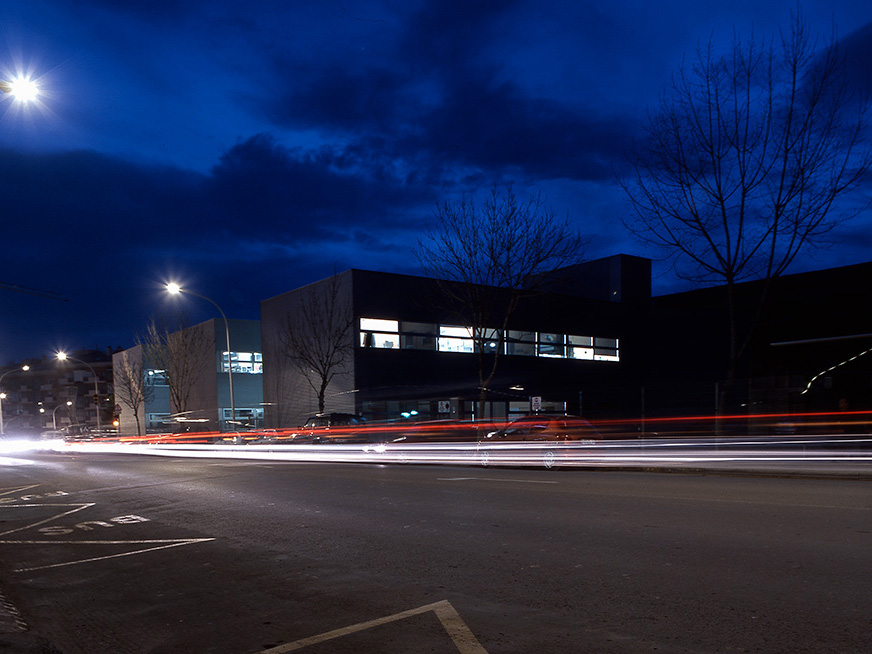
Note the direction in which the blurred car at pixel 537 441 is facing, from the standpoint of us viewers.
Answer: facing away from the viewer and to the left of the viewer

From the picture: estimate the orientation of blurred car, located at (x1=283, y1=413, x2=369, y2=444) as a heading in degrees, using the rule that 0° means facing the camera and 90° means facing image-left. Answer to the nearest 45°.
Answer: approximately 90°

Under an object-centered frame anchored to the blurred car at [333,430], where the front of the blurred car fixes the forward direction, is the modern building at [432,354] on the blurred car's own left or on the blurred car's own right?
on the blurred car's own right

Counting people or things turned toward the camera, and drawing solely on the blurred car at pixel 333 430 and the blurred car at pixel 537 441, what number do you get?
0
